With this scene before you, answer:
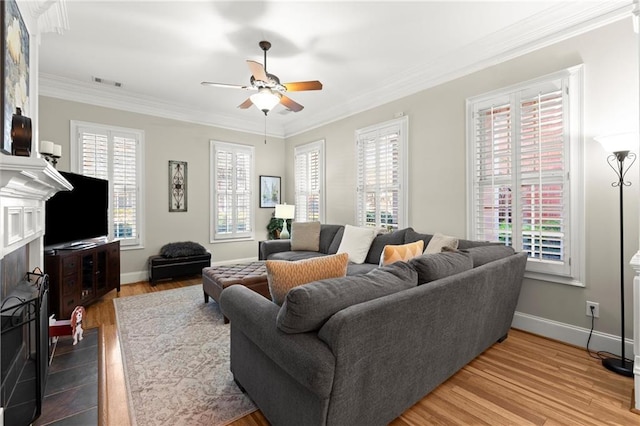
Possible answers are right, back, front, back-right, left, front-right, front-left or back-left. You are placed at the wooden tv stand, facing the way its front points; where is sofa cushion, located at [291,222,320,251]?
front-left

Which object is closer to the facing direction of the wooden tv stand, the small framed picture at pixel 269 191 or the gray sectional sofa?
the gray sectional sofa

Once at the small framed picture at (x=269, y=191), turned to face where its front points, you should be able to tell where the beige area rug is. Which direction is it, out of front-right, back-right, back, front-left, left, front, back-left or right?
front-right

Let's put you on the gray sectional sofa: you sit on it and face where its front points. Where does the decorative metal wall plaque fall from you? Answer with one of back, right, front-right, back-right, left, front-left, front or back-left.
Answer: front

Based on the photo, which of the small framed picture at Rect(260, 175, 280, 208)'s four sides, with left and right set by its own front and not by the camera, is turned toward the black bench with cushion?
right

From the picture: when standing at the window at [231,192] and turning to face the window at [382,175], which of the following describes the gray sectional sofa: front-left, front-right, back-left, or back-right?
front-right

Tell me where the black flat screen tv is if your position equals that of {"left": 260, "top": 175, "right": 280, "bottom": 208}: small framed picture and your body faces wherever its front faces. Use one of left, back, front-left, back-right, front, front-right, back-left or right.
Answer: right

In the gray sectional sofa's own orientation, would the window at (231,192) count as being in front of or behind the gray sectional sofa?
in front

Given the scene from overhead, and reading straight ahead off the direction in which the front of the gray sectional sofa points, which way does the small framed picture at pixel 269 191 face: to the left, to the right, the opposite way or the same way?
the opposite way

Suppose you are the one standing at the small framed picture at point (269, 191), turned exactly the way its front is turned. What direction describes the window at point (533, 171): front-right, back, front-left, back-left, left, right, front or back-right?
front

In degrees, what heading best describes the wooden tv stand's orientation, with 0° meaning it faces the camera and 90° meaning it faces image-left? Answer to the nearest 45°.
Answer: approximately 315°

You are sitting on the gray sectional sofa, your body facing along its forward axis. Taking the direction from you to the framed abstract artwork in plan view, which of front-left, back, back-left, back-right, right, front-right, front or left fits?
front-left

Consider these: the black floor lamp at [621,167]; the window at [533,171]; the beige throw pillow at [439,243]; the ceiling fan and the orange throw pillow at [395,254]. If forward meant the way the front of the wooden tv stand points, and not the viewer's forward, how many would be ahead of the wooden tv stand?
5

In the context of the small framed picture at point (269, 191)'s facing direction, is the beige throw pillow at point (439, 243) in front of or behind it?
in front

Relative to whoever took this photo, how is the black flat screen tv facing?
facing the viewer and to the right of the viewer

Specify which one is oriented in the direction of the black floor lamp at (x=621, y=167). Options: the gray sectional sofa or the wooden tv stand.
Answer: the wooden tv stand
